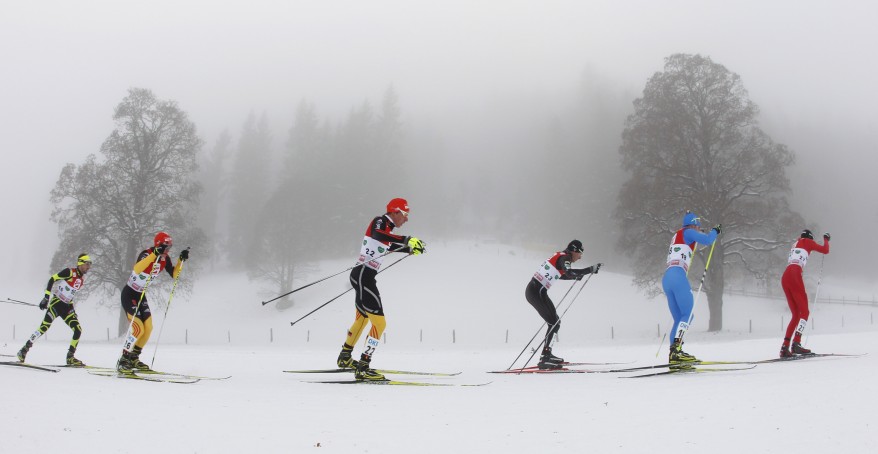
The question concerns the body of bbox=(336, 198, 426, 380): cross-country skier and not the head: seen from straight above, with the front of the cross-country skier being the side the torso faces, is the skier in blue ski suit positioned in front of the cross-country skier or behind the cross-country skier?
in front

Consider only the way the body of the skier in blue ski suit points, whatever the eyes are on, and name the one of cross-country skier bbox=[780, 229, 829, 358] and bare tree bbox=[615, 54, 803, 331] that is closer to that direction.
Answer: the cross-country skier

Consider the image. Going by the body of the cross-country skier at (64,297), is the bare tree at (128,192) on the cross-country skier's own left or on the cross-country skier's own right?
on the cross-country skier's own left

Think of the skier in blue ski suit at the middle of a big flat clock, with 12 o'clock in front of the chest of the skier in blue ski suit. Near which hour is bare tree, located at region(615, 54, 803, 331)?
The bare tree is roughly at 9 o'clock from the skier in blue ski suit.

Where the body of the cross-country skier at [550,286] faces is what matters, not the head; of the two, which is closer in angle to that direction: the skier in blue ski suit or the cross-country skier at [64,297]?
the skier in blue ski suit

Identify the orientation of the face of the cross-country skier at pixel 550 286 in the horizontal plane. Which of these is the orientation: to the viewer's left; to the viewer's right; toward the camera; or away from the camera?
to the viewer's right

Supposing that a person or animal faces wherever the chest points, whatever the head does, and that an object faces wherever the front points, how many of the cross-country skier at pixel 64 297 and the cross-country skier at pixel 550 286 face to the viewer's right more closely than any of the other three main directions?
2

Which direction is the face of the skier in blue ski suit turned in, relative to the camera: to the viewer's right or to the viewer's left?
to the viewer's right

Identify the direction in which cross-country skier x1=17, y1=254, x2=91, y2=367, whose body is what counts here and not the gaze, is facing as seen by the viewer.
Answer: to the viewer's right

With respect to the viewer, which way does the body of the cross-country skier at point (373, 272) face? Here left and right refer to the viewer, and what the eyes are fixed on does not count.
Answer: facing to the right of the viewer

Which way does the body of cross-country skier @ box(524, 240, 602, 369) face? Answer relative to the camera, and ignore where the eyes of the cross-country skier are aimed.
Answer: to the viewer's right

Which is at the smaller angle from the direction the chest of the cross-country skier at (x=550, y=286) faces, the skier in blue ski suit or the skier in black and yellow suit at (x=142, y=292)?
the skier in blue ski suit

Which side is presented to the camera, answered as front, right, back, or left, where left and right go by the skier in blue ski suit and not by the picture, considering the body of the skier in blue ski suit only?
right
